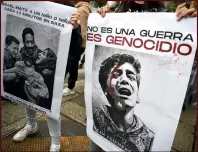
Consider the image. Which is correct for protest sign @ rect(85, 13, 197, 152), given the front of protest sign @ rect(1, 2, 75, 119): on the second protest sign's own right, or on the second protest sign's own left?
on the second protest sign's own left
